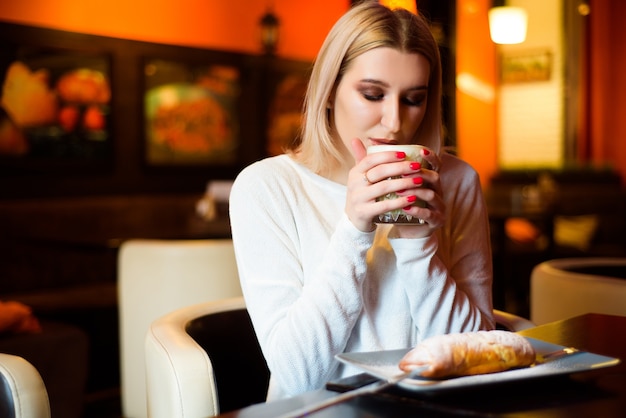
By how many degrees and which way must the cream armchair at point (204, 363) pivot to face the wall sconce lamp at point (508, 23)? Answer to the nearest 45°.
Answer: approximately 90° to its left

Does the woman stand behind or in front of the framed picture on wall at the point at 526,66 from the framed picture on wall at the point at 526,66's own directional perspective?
in front

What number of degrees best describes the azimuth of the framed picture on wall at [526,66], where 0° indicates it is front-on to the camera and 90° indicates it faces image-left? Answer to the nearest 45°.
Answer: approximately 0°

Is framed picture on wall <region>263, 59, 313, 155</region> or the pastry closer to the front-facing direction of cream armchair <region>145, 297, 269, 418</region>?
the pastry

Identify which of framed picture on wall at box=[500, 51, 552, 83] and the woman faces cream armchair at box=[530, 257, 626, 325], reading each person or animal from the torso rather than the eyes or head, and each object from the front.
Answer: the framed picture on wall

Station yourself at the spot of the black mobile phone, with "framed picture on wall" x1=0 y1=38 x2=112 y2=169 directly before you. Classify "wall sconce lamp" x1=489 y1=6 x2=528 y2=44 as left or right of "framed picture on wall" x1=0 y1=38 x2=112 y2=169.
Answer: right

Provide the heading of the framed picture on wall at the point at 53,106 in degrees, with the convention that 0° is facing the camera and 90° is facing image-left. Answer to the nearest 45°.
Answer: approximately 315°

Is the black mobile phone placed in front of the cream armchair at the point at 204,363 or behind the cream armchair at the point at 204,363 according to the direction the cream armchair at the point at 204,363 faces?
in front

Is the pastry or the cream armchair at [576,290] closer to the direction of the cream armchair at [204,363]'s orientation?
the pastry

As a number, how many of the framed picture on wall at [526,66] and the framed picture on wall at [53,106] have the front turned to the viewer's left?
0

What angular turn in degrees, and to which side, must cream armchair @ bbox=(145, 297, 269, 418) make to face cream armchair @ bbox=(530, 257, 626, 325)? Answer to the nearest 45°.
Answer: approximately 90° to its left
